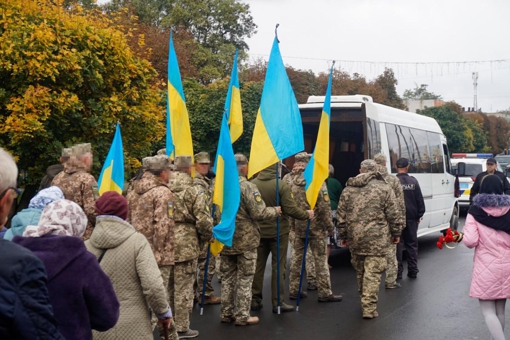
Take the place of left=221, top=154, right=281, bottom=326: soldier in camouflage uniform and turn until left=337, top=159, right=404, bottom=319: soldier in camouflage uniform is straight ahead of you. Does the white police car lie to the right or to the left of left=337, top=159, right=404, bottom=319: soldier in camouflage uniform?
left

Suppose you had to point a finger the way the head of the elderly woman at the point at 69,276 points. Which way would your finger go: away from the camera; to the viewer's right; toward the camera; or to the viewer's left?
away from the camera

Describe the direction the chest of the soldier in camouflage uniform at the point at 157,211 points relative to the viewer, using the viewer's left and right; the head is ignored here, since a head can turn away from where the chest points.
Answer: facing away from the viewer and to the right of the viewer

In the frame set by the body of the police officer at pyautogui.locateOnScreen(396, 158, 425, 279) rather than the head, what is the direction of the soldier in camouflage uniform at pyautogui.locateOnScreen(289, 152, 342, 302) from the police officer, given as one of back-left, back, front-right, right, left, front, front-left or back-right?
back-left

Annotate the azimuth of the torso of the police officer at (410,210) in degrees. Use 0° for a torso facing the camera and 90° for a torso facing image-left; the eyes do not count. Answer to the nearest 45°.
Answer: approximately 180°

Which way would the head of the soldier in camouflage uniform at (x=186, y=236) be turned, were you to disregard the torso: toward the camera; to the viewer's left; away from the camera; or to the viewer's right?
away from the camera

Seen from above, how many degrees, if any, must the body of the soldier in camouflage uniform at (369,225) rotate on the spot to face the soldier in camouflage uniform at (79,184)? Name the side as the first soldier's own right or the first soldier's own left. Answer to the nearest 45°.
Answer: approximately 90° to the first soldier's own left
